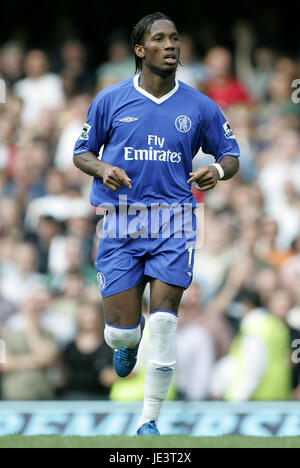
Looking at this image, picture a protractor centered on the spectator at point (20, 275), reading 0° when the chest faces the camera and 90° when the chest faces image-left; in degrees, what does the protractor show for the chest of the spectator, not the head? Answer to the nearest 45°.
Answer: approximately 0°

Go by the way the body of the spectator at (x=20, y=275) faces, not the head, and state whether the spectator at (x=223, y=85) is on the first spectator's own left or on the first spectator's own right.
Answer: on the first spectator's own left

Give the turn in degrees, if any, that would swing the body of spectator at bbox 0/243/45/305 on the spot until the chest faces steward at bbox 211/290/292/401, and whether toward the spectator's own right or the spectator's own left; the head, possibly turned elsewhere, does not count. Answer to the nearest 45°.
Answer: approximately 45° to the spectator's own left
